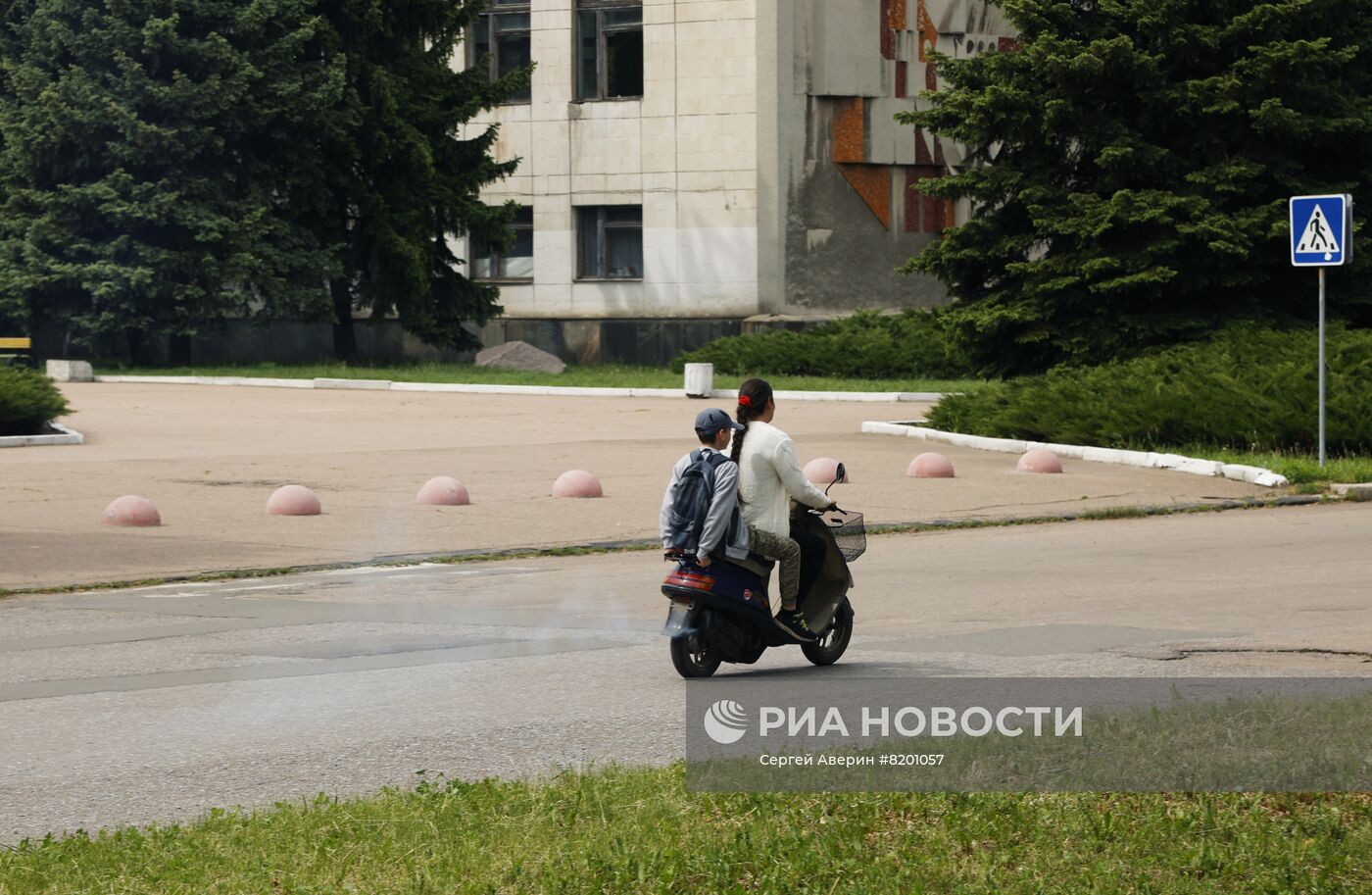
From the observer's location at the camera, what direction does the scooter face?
facing away from the viewer and to the right of the viewer

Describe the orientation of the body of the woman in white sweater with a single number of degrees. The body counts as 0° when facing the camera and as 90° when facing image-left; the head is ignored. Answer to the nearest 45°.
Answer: approximately 225°

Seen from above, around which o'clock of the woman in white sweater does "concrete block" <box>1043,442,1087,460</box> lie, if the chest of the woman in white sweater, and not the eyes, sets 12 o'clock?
The concrete block is roughly at 11 o'clock from the woman in white sweater.

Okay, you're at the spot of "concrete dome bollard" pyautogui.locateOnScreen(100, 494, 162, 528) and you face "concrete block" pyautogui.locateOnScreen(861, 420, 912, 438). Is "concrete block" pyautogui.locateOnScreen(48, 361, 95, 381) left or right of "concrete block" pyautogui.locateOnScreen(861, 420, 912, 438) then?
left

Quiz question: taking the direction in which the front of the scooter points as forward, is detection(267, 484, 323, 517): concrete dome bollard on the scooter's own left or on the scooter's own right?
on the scooter's own left

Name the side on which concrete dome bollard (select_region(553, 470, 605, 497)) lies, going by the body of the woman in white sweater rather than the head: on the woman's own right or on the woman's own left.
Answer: on the woman's own left

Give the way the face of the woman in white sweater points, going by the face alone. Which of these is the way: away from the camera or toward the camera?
away from the camera

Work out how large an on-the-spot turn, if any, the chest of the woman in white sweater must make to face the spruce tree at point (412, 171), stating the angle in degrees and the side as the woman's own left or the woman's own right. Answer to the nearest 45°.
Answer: approximately 45° to the woman's own left

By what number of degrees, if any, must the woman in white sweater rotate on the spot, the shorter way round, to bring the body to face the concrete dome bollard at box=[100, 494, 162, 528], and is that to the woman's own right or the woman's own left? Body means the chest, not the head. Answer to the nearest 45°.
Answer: approximately 90° to the woman's own left
